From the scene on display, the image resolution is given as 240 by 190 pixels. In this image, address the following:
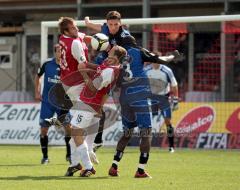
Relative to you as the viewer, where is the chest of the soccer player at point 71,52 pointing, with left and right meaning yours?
facing away from the viewer and to the right of the viewer

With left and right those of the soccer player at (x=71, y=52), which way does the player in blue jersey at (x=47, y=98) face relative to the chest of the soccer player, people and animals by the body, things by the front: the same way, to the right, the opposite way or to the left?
to the right

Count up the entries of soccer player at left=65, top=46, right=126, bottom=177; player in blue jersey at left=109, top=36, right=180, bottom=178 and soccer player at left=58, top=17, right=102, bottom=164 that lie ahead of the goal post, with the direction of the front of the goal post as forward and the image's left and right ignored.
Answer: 3

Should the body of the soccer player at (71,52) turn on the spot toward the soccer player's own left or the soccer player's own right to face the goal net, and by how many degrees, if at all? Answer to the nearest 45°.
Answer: approximately 45° to the soccer player's own left

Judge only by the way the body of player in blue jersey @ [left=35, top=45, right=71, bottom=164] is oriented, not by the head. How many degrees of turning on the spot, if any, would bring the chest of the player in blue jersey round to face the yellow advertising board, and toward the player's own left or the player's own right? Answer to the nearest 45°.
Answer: approximately 90° to the player's own left

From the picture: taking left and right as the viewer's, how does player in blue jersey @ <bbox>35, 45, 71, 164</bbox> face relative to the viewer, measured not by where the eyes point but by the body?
facing the viewer and to the right of the viewer

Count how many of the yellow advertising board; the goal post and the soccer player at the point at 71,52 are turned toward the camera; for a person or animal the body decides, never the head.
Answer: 2

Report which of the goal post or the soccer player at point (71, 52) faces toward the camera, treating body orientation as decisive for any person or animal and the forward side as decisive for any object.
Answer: the goal post

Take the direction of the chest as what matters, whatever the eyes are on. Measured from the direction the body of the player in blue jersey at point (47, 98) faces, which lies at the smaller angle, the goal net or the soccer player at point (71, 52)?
the soccer player

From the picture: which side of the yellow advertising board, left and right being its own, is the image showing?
front

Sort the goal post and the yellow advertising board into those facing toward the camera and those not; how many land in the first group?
2
